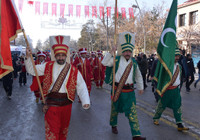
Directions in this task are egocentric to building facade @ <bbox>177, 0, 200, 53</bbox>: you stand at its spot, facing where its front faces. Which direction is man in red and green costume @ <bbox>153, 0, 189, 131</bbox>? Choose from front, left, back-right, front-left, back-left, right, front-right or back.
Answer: front-left

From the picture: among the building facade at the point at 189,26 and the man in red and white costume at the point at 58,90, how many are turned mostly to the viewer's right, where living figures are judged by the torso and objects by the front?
0

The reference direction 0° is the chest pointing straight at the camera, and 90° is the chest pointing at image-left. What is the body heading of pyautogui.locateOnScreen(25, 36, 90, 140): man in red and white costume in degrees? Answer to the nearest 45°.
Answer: approximately 0°

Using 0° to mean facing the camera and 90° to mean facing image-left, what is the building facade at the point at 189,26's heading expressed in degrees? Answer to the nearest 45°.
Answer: approximately 45°

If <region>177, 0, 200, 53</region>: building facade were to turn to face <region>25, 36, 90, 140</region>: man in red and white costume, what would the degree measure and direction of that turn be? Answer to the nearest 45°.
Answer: approximately 45° to its left

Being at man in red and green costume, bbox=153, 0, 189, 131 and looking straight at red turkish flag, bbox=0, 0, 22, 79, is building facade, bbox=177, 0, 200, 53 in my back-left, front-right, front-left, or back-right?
back-right

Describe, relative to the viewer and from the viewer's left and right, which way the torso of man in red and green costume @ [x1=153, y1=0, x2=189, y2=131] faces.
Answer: facing the viewer and to the right of the viewer

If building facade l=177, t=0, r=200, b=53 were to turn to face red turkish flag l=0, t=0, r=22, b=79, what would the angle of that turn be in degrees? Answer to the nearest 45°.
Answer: approximately 45° to its left

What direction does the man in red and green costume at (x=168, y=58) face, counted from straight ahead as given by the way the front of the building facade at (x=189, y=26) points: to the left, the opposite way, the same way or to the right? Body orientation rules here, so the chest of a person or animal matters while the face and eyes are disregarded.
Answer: to the left

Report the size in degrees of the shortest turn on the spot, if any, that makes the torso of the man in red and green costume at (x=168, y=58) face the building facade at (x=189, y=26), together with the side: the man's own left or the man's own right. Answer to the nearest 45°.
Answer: approximately 135° to the man's own left

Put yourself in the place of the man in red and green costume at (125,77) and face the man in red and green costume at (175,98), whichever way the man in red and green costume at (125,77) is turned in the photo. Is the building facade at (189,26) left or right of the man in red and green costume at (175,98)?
left
